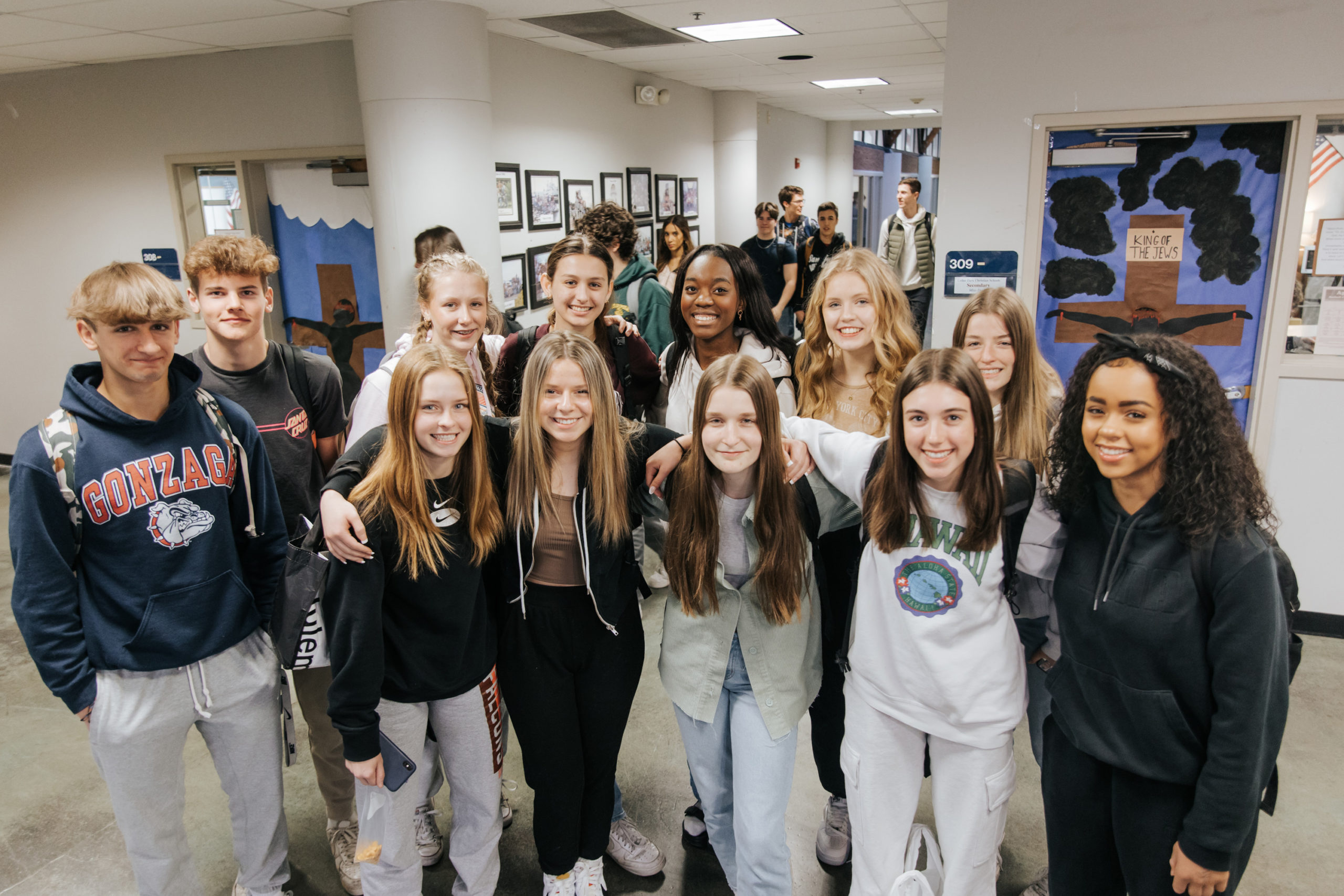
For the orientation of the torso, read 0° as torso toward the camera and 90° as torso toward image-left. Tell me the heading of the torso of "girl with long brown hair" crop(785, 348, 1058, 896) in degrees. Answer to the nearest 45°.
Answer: approximately 0°

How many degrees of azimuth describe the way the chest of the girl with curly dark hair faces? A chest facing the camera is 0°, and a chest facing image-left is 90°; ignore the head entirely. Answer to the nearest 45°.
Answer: approximately 45°

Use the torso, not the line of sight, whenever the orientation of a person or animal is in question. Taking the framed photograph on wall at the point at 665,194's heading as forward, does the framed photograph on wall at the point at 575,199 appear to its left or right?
on its right

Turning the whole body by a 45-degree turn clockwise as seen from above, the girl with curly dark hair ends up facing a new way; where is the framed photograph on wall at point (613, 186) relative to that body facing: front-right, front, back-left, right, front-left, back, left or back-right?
front-right

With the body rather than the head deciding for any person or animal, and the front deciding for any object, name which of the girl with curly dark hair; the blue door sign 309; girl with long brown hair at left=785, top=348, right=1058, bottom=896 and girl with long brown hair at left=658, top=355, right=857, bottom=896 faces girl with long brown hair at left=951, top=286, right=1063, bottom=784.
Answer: the blue door sign 309

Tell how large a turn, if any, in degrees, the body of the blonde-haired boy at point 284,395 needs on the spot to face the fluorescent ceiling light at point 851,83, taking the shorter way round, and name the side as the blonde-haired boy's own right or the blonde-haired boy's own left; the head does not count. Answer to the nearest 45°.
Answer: approximately 135° to the blonde-haired boy's own left

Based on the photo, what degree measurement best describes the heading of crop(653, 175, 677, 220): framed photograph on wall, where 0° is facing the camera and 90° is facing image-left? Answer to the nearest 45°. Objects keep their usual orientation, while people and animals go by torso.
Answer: approximately 315°

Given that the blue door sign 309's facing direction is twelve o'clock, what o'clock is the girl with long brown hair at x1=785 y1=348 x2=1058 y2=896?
The girl with long brown hair is roughly at 12 o'clock from the blue door sign 309.

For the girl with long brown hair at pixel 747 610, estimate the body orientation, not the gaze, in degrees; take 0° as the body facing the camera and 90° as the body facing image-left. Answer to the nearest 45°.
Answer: approximately 0°

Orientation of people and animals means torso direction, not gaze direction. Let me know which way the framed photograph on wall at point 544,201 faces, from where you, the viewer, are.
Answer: facing the viewer and to the right of the viewer

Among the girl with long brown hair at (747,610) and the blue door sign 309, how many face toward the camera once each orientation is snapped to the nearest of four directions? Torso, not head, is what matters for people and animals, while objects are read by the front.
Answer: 2

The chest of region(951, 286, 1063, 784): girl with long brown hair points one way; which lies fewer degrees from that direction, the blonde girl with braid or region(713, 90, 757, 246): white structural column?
the blonde girl with braid

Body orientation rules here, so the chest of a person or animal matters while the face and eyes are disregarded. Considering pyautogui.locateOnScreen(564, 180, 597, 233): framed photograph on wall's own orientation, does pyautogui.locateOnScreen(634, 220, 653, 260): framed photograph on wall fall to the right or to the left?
on its left

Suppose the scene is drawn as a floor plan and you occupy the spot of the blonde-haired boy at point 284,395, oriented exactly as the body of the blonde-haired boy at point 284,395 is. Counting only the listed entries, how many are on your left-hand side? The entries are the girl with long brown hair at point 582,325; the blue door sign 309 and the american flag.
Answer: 3

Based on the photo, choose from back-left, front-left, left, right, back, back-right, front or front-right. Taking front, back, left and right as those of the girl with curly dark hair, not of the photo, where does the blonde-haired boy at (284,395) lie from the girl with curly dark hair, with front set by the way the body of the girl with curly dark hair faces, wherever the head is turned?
front-right

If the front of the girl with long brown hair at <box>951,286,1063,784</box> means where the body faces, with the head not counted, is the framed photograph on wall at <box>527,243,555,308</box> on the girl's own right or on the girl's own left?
on the girl's own right
